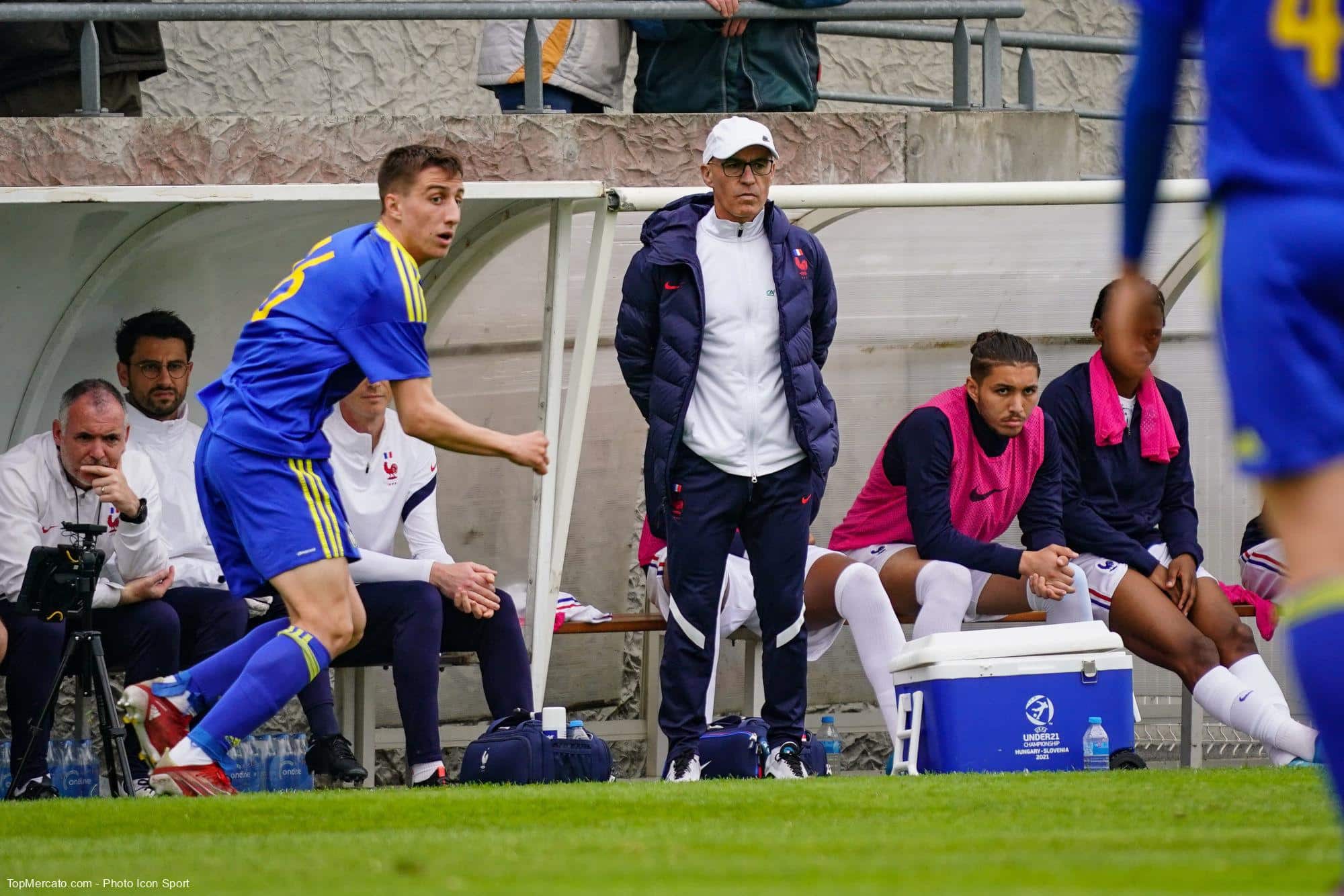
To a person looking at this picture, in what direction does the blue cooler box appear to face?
facing the viewer

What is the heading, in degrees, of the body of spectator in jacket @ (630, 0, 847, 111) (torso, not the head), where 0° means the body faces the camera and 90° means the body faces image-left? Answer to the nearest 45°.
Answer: approximately 0°

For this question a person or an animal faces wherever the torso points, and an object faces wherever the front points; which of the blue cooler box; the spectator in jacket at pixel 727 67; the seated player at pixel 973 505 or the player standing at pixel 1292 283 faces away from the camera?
the player standing

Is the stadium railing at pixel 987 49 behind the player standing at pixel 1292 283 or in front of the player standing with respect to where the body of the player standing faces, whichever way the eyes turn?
in front

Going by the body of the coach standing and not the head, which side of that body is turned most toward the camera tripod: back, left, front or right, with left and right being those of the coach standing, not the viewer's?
right

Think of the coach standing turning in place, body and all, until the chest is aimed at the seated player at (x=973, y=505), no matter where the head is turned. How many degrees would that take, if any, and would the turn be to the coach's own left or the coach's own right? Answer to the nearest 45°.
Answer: approximately 135° to the coach's own left

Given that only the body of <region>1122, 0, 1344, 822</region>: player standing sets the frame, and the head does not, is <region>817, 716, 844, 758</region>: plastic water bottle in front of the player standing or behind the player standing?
in front

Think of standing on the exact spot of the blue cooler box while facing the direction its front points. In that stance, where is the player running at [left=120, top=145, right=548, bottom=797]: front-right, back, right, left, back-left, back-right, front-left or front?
front-right

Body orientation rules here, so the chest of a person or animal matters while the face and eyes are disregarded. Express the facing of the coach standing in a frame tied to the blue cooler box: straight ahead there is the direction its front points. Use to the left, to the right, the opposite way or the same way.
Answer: the same way

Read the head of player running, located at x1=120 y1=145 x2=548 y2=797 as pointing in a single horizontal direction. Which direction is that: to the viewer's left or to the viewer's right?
to the viewer's right

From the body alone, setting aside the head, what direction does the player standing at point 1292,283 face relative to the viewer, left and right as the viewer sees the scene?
facing away from the viewer

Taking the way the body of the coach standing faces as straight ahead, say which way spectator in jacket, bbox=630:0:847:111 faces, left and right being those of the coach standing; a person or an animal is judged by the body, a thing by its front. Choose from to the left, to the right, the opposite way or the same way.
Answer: the same way

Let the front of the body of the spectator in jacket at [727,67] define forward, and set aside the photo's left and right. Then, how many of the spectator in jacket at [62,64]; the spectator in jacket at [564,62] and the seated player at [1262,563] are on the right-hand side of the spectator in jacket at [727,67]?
2

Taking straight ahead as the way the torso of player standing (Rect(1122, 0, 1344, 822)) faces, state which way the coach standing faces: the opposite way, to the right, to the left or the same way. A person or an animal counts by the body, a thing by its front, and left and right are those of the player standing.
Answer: the opposite way

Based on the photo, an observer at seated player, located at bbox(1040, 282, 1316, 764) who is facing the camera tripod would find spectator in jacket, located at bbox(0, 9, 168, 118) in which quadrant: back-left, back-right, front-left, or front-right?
front-right

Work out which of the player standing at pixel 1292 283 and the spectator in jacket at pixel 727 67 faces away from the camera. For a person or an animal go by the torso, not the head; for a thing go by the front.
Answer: the player standing
